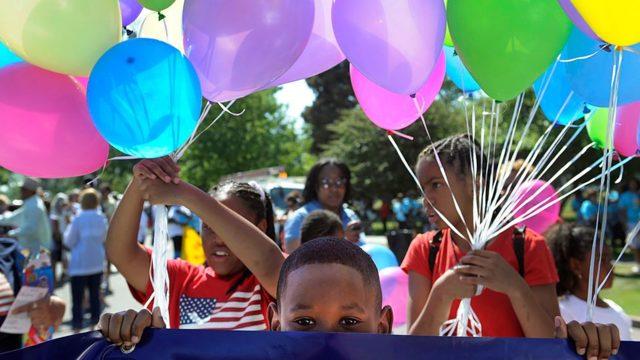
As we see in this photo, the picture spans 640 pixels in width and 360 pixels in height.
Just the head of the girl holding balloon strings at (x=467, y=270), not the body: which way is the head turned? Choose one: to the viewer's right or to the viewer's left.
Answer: to the viewer's left

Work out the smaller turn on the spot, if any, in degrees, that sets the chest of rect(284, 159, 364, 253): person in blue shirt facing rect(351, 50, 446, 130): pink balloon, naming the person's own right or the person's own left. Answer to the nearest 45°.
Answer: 0° — they already face it

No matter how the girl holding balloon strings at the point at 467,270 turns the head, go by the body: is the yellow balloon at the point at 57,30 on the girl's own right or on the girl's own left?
on the girl's own right

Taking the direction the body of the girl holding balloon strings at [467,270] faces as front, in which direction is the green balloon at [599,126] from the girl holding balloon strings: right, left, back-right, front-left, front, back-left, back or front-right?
back-left

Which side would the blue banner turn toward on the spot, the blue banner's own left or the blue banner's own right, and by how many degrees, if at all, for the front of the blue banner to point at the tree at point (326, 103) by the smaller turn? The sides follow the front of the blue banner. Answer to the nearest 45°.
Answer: approximately 180°

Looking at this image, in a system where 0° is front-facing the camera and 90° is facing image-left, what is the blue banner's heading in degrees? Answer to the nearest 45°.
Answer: approximately 0°
